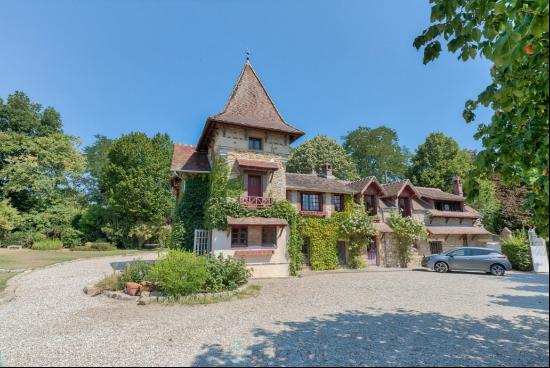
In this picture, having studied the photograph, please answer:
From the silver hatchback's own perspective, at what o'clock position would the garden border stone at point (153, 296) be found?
The garden border stone is roughly at 10 o'clock from the silver hatchback.

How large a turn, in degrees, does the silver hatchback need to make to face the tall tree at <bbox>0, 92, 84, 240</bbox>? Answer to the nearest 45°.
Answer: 0° — it already faces it

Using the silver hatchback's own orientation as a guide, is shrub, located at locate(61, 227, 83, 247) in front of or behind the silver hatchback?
in front

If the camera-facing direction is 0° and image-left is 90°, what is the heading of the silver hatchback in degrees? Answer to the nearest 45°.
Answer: approximately 90°

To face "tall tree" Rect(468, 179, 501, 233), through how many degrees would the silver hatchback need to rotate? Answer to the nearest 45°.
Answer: approximately 90° to its right

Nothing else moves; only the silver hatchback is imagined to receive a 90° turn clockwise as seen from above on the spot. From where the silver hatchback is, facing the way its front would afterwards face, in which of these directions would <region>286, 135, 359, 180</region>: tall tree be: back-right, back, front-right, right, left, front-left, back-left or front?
front-left

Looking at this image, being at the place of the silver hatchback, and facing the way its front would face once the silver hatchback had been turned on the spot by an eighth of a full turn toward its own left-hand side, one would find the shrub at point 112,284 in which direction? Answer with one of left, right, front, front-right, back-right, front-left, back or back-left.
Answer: front

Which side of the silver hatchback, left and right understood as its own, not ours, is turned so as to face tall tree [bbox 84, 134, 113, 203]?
front

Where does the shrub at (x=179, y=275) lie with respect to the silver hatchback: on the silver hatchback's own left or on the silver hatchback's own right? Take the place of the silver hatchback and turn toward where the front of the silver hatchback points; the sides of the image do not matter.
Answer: on the silver hatchback's own left

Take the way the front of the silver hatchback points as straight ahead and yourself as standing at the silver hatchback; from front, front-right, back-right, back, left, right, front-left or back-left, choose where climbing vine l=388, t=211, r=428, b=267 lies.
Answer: front-right

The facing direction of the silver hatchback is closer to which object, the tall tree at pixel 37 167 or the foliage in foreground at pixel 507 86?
the tall tree

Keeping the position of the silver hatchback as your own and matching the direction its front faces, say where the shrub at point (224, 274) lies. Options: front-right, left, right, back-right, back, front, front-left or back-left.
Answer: front-left

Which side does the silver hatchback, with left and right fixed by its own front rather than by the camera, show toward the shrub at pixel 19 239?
front

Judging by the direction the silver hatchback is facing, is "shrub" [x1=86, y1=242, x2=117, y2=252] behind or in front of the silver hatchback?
in front

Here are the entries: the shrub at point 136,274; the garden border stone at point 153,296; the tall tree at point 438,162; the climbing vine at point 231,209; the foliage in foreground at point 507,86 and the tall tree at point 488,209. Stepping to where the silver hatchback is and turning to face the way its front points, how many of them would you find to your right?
2
